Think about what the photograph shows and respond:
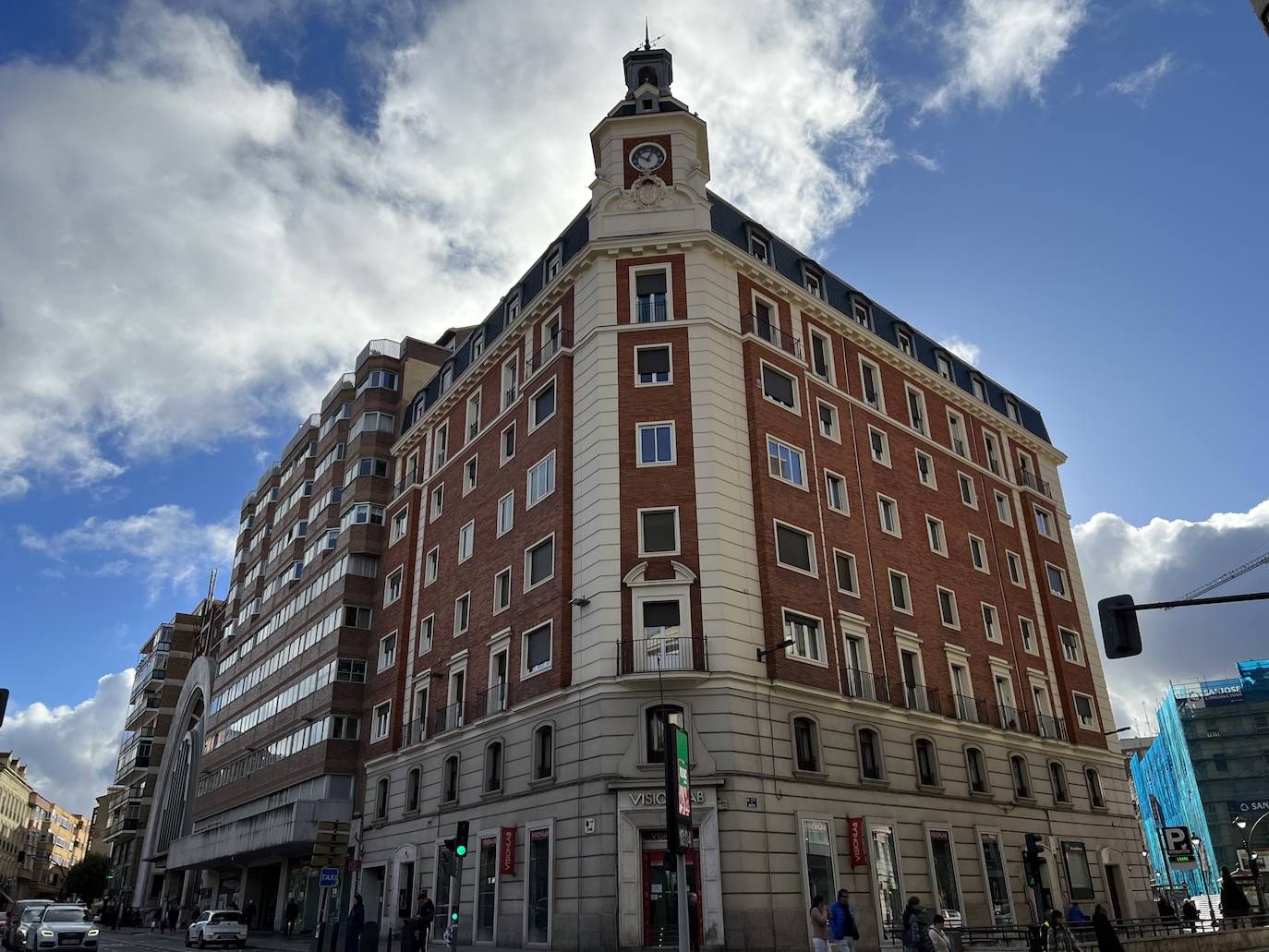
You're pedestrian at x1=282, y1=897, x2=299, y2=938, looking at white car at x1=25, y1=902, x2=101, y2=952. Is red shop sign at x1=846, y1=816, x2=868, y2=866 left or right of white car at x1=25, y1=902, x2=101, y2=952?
left

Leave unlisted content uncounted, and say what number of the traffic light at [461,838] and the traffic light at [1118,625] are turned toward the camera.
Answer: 1

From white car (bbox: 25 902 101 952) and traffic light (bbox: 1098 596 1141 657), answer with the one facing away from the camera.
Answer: the traffic light

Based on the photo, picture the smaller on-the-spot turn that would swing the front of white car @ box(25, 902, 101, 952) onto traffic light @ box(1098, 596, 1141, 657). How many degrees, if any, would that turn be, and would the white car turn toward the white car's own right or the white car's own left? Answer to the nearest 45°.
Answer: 0° — it already faces it

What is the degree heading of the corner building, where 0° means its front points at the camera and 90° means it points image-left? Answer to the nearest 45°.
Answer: approximately 0°

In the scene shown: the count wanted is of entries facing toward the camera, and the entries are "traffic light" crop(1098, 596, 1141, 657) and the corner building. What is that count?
1

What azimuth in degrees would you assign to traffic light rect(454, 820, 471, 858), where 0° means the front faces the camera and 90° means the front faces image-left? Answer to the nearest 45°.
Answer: approximately 0°

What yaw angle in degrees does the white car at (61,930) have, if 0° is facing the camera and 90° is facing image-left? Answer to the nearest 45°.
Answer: approximately 315°

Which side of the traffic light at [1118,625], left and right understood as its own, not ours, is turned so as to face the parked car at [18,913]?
left

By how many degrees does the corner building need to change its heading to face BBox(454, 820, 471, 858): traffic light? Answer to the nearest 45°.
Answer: approximately 45° to its right

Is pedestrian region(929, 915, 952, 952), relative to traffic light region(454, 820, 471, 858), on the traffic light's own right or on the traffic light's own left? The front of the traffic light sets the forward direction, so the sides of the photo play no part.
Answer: on the traffic light's own left

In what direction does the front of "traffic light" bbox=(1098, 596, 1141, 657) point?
away from the camera
